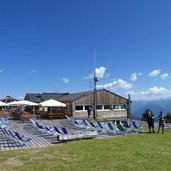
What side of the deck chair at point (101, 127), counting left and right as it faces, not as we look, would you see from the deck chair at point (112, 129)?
front

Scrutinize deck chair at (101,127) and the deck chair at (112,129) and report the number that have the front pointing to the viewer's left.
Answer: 0

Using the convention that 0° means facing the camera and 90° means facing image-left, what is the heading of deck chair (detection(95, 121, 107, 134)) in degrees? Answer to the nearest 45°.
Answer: approximately 315°

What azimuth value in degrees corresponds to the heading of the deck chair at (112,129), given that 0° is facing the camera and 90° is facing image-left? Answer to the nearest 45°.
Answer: approximately 315°
